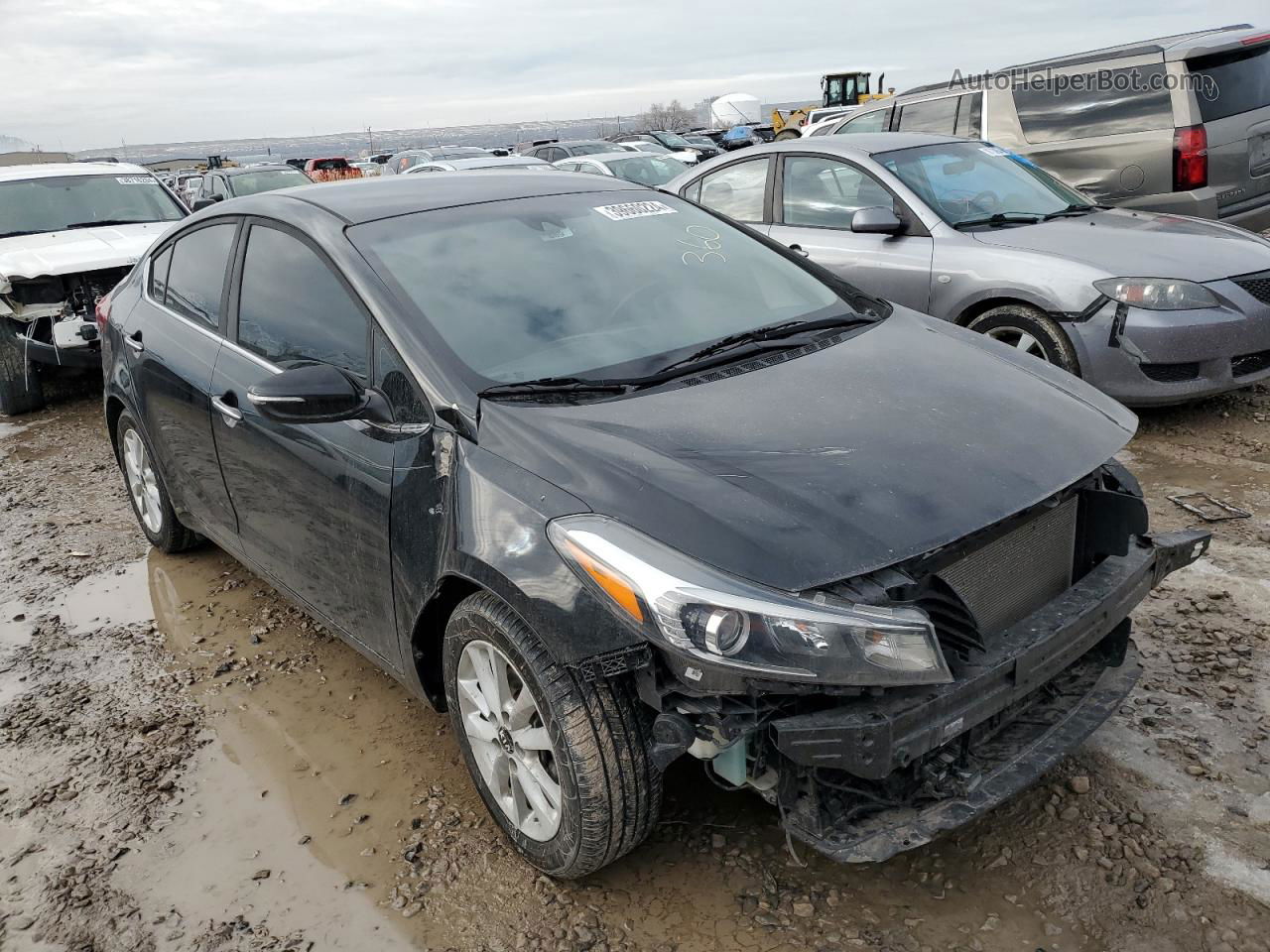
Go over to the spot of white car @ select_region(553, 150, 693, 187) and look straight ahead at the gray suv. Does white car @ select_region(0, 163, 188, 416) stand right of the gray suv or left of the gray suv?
right

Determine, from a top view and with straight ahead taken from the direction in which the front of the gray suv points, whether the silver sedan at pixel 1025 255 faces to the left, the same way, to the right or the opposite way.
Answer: the opposite way

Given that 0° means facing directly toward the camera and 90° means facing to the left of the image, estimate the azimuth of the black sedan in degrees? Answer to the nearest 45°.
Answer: approximately 315°

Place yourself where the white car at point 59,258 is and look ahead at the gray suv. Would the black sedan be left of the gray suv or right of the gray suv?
right

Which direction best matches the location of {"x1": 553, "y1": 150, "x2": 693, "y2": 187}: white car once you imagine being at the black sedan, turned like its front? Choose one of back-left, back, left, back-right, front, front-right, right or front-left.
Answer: back-left

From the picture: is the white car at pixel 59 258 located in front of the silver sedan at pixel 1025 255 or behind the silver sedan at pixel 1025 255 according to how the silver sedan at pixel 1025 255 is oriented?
behind

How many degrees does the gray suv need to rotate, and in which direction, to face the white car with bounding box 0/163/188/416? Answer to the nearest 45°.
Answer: approximately 45° to its left

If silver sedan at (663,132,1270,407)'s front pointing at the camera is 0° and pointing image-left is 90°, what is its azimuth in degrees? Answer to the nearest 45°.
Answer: approximately 315°

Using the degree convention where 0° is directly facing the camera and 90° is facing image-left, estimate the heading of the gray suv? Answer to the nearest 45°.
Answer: approximately 135°

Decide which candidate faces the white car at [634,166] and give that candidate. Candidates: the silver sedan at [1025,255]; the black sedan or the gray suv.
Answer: the gray suv

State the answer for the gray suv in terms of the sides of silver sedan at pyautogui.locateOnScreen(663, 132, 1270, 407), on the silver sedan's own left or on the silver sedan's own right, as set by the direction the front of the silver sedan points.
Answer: on the silver sedan's own left

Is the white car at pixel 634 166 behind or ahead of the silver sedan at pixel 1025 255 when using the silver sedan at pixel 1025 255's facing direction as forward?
behind
